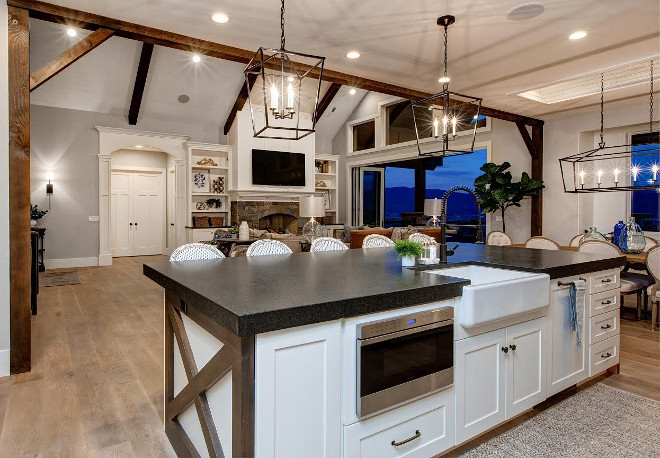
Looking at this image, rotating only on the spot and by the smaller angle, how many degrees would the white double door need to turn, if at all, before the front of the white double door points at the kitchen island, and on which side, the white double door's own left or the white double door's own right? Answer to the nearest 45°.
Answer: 0° — it already faces it

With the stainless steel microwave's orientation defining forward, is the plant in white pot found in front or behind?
behind

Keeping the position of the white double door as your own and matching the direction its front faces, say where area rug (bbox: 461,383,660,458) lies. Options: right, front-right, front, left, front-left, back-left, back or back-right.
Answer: front

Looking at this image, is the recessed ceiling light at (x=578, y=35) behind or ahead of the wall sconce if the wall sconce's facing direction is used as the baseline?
ahead

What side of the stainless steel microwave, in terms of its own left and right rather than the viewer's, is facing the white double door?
back

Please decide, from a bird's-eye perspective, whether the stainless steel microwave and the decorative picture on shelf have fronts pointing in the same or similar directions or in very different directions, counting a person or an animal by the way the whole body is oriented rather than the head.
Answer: same or similar directions

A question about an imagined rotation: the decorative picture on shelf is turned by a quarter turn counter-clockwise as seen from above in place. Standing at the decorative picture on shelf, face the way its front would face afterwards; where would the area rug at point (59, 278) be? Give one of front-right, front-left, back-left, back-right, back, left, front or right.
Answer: back-right

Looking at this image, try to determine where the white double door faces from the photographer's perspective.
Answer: facing the viewer

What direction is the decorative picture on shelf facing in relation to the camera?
toward the camera

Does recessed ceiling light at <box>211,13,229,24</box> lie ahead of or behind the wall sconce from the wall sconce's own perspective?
ahead

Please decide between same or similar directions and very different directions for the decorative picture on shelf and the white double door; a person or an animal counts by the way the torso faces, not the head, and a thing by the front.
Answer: same or similar directions

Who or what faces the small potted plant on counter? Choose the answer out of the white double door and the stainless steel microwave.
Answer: the white double door
